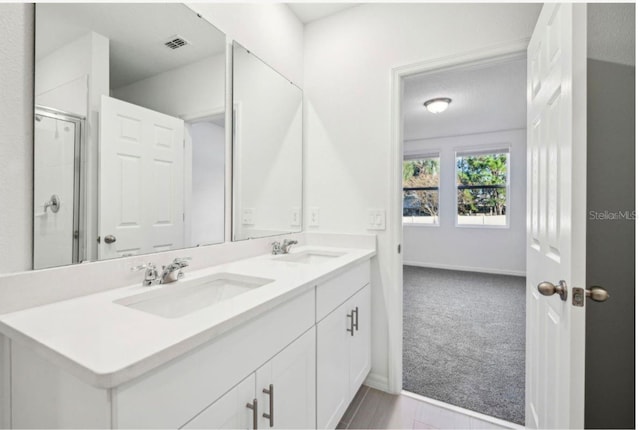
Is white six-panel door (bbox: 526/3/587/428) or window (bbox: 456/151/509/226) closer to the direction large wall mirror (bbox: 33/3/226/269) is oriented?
the white six-panel door

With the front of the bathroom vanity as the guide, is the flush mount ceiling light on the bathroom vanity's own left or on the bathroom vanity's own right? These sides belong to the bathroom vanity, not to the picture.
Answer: on the bathroom vanity's own left

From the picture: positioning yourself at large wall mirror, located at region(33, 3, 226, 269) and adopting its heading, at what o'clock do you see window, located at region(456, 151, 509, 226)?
The window is roughly at 10 o'clock from the large wall mirror.

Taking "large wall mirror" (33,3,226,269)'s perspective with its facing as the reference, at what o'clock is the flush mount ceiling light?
The flush mount ceiling light is roughly at 10 o'clock from the large wall mirror.

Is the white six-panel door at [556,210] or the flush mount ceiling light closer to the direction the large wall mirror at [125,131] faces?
the white six-panel door

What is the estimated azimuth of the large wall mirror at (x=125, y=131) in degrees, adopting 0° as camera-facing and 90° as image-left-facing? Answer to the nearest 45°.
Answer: approximately 315°

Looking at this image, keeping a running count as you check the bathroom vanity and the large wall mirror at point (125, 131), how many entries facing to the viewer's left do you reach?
0

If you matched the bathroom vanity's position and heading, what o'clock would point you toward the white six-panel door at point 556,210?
The white six-panel door is roughly at 11 o'clock from the bathroom vanity.

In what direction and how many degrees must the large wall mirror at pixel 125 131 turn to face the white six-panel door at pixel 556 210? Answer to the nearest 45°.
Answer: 0° — it already faces it

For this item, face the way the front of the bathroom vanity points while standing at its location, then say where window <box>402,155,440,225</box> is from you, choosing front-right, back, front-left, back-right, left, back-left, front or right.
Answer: left

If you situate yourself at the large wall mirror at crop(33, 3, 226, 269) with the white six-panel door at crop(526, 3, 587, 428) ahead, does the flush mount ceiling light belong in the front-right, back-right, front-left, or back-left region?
front-left

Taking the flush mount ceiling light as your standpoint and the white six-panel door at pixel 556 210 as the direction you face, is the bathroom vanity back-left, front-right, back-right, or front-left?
front-right

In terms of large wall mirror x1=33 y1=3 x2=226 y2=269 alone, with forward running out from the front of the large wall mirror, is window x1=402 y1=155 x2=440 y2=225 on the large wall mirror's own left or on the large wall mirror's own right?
on the large wall mirror's own left
